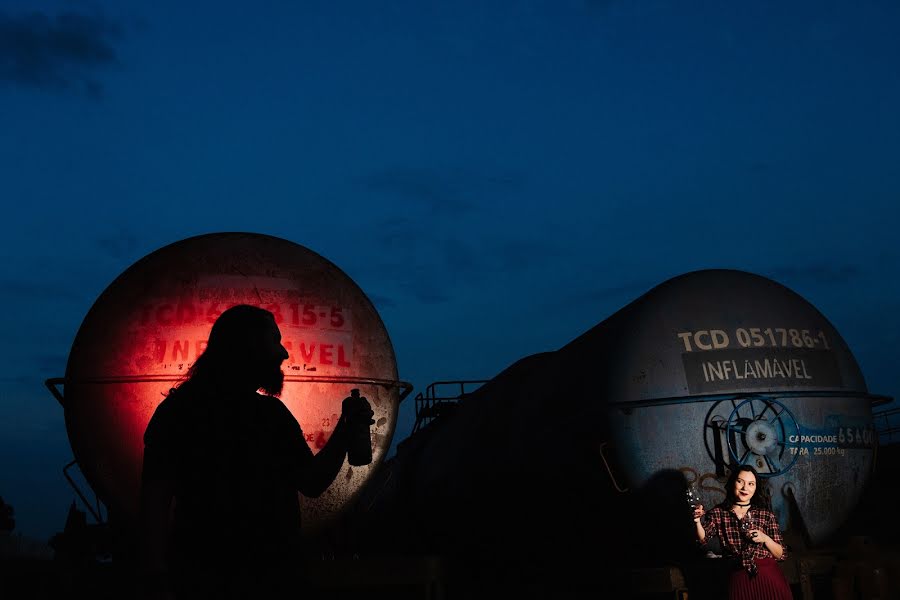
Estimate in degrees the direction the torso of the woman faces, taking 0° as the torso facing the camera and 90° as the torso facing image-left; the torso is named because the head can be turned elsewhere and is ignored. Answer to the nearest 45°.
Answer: approximately 0°

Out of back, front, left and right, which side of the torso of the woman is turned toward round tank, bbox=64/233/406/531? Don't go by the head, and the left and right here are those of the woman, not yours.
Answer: right

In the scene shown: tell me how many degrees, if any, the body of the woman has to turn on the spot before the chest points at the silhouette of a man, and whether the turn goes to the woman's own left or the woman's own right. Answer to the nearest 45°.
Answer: approximately 45° to the woman's own right
